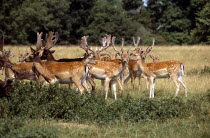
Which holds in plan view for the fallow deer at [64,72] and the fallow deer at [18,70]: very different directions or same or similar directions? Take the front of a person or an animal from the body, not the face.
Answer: same or similar directions

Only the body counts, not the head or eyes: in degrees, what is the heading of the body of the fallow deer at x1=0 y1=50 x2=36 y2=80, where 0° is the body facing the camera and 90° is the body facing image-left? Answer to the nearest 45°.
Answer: approximately 90°

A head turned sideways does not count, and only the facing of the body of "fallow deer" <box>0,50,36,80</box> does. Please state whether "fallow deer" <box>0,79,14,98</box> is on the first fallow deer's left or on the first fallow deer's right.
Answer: on the first fallow deer's left

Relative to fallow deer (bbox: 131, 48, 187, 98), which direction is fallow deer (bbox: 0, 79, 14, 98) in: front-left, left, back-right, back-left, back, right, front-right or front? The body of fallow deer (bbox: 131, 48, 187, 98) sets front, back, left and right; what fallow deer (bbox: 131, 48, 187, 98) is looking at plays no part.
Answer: front-left

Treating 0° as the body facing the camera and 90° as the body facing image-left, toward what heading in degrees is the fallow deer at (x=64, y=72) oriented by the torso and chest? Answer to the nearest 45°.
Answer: approximately 90°

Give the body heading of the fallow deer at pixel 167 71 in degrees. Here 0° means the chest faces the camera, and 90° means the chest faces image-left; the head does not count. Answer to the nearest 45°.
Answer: approximately 90°

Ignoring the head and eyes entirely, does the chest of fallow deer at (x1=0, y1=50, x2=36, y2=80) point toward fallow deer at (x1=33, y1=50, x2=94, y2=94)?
no

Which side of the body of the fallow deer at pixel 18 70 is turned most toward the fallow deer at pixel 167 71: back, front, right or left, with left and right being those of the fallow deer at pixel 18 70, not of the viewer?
back

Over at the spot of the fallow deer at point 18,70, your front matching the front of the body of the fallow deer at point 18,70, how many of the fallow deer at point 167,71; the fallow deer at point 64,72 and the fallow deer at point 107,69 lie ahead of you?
0

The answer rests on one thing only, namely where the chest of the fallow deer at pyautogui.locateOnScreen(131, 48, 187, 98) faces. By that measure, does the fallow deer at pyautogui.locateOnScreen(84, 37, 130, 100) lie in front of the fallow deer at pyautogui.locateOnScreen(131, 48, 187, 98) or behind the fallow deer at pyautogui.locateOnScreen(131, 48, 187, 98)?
in front

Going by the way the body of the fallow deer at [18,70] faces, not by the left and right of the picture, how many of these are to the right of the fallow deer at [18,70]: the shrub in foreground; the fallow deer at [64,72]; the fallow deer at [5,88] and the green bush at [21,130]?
0
